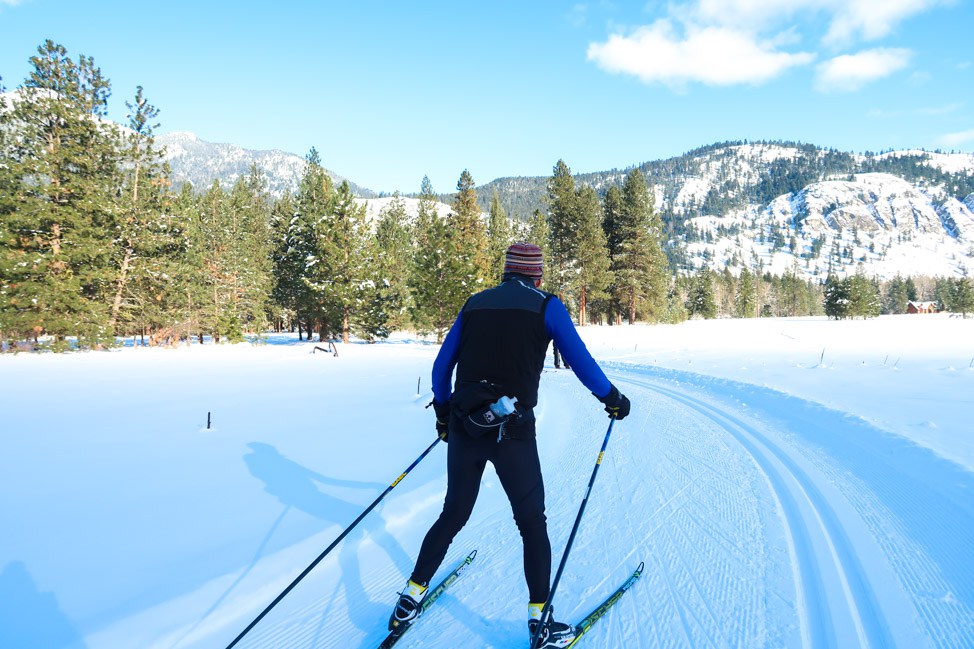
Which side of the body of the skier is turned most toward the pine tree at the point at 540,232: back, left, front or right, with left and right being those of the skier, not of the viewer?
front

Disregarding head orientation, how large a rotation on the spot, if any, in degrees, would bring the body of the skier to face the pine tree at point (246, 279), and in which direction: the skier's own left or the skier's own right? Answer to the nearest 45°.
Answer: approximately 45° to the skier's own left

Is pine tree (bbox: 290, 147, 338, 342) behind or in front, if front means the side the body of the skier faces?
in front

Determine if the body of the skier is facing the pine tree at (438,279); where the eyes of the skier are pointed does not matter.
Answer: yes

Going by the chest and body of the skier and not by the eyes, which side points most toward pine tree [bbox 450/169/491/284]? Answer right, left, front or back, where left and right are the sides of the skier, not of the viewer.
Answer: front

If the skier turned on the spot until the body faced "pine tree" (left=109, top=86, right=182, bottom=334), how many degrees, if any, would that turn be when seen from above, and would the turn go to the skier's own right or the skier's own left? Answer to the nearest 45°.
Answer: approximately 45° to the skier's own left

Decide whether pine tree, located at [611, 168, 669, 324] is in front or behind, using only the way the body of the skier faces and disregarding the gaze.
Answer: in front

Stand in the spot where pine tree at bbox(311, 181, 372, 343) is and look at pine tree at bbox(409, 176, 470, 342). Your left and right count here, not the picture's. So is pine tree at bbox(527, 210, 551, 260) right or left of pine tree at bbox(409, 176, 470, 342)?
left

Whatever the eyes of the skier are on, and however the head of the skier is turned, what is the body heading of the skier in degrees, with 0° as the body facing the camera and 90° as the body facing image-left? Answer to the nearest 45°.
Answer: approximately 180°

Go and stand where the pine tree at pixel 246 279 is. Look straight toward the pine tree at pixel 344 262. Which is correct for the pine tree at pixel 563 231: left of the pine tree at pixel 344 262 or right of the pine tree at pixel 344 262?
left

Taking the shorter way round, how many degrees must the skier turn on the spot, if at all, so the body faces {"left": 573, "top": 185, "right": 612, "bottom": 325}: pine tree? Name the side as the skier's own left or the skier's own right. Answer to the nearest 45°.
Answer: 0° — they already face it

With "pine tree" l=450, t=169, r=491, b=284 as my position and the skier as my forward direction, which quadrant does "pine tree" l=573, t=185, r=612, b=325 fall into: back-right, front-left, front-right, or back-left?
front-left

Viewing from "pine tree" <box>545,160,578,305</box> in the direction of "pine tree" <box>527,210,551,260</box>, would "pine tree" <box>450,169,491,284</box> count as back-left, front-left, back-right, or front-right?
front-left
